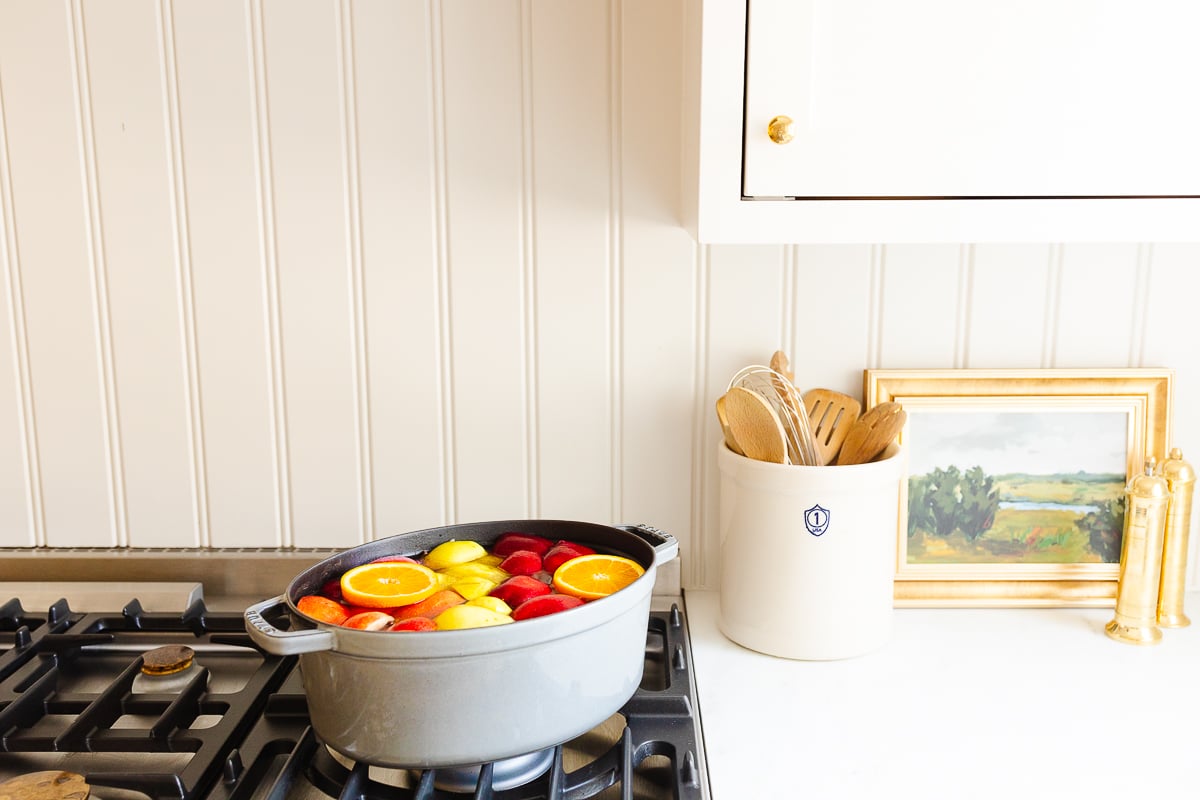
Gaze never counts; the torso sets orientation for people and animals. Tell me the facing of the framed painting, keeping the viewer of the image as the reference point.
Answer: facing the viewer

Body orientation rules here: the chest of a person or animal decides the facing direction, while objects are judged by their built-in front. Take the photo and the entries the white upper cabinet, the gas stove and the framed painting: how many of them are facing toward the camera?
3

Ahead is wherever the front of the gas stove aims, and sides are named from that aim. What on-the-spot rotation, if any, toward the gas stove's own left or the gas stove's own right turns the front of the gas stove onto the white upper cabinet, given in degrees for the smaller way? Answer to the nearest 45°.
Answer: approximately 90° to the gas stove's own left

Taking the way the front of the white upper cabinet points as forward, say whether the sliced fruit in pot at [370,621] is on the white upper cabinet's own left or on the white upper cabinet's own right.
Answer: on the white upper cabinet's own right

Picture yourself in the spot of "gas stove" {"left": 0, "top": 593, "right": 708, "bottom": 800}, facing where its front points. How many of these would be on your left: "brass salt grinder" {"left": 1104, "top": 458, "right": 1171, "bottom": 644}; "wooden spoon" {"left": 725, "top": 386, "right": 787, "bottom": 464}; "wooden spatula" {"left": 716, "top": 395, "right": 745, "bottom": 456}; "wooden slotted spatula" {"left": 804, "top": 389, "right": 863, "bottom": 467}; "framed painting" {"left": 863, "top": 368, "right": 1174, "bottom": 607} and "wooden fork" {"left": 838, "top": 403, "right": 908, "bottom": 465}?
6

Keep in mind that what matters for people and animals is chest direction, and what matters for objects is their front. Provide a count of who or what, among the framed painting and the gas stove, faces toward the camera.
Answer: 2

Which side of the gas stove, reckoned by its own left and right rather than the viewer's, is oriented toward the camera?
front

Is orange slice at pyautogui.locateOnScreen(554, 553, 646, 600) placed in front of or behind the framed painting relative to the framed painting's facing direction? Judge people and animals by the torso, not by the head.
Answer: in front

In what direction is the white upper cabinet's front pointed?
toward the camera

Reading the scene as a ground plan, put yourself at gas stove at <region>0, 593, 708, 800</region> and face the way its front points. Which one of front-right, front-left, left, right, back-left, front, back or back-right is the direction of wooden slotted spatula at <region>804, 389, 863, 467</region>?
left

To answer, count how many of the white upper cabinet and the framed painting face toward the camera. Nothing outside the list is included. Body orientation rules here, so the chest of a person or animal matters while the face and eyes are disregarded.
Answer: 2
